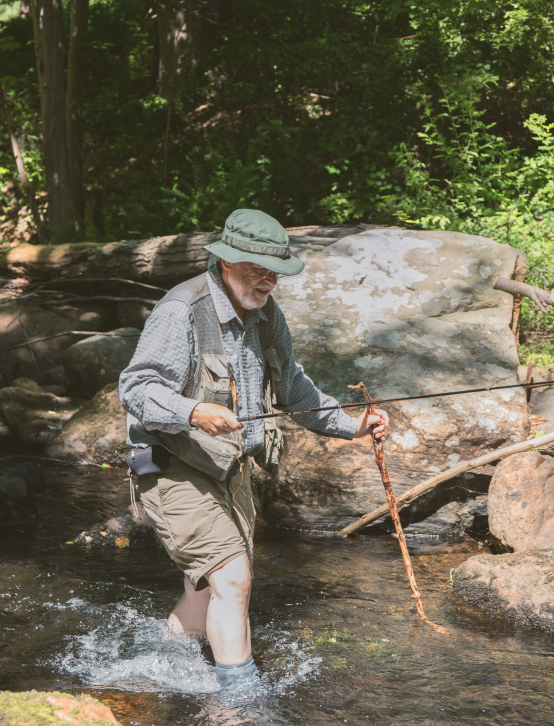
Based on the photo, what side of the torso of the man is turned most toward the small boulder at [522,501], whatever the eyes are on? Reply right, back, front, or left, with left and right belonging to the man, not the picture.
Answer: left

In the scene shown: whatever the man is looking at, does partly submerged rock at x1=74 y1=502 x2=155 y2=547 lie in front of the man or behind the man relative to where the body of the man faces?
behind

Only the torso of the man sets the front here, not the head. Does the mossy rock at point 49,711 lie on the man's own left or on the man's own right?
on the man's own right

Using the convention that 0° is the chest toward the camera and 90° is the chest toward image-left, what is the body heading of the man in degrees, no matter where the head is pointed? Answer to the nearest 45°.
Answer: approximately 315°

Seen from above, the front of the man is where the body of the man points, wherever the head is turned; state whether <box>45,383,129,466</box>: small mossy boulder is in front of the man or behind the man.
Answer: behind

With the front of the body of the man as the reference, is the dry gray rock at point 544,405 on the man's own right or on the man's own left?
on the man's own left

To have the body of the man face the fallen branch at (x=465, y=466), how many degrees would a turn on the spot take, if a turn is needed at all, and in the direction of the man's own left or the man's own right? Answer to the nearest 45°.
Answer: approximately 90° to the man's own left

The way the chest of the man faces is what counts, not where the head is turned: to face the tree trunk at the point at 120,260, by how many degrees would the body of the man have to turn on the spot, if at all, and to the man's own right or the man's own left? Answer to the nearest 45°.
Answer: approximately 135° to the man's own left

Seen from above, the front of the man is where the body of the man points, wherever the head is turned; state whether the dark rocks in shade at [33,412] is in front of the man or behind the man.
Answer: behind

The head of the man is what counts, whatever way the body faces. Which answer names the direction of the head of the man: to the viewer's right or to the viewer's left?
to the viewer's right

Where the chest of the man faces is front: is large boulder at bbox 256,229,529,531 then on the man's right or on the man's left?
on the man's left
